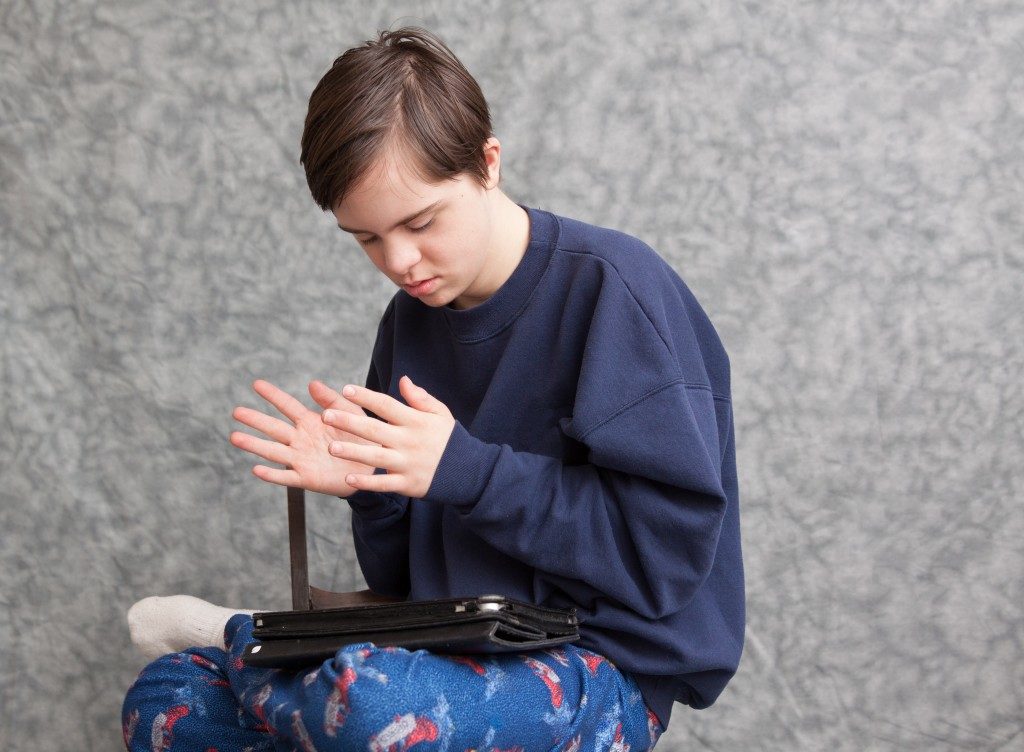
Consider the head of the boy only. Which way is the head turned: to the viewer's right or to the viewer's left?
to the viewer's left

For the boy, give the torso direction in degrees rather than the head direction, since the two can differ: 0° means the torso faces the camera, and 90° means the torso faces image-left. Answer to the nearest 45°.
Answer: approximately 45°
